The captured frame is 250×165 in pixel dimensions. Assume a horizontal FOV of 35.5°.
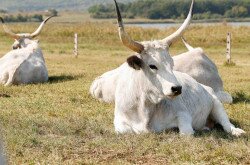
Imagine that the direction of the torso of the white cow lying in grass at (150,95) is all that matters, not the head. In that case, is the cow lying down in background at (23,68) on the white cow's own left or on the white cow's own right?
on the white cow's own right
